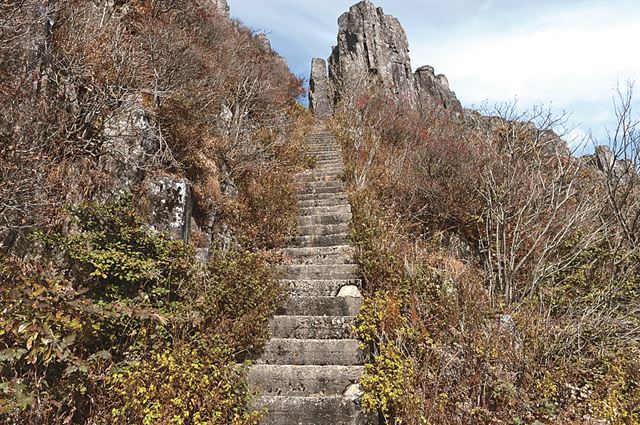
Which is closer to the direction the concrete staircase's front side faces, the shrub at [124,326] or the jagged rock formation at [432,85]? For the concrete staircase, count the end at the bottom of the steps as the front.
the shrub

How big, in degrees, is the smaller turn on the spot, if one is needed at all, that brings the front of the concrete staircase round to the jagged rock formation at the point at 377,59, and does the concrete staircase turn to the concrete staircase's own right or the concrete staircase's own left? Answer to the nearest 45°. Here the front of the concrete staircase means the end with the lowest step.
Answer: approximately 180°

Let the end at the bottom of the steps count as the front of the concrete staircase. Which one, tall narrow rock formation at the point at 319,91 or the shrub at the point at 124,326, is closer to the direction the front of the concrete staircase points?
the shrub

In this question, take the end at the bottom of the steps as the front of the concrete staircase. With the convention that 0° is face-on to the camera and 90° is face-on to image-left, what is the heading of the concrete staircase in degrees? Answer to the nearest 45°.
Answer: approximately 0°

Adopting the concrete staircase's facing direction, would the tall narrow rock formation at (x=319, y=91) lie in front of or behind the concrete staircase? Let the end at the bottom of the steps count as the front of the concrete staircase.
behind

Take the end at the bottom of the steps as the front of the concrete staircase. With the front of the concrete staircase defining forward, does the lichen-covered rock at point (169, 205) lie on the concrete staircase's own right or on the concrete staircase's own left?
on the concrete staircase's own right

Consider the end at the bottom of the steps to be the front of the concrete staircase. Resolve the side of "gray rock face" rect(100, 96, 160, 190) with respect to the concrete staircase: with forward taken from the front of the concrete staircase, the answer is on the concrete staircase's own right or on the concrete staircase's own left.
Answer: on the concrete staircase's own right

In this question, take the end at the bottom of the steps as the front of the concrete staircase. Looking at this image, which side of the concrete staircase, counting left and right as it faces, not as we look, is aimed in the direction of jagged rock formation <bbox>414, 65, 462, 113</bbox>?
back
